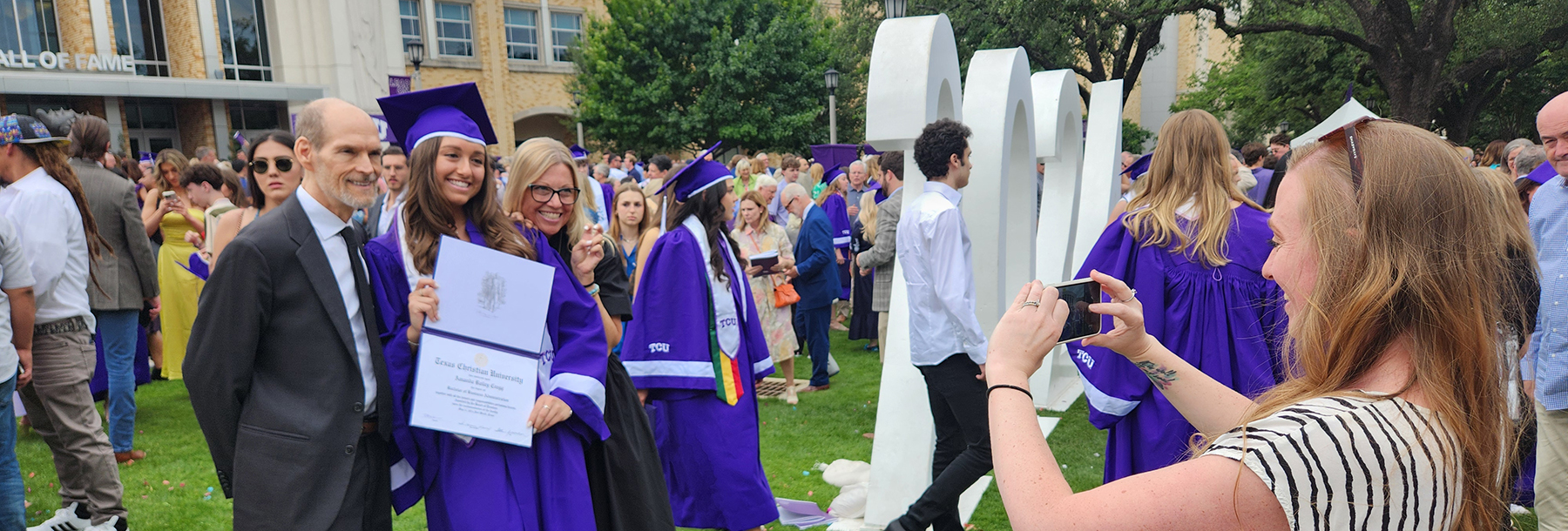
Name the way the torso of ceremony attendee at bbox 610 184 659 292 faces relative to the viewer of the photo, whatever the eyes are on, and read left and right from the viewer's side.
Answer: facing the viewer

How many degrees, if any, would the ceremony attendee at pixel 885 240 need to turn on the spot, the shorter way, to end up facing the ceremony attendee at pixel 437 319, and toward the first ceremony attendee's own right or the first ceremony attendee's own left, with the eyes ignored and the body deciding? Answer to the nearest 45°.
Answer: approximately 90° to the first ceremony attendee's own left

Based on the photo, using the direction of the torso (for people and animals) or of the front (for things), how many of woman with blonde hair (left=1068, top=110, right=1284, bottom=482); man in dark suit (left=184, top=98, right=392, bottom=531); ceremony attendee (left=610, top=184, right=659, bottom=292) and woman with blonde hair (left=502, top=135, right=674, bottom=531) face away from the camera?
1

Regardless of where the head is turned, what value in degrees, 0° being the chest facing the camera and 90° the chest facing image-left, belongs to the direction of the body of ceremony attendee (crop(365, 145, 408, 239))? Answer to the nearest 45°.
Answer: approximately 0°

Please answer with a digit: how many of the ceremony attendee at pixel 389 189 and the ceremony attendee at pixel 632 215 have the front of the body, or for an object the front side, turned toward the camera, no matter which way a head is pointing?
2

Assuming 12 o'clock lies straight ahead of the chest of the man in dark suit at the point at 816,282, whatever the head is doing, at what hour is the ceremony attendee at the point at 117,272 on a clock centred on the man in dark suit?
The ceremony attendee is roughly at 11 o'clock from the man in dark suit.

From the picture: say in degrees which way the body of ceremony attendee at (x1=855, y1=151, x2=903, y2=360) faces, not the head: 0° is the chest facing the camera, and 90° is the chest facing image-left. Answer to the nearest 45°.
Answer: approximately 90°

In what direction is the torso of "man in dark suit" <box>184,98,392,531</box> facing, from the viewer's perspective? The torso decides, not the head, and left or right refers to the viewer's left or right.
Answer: facing the viewer and to the right of the viewer

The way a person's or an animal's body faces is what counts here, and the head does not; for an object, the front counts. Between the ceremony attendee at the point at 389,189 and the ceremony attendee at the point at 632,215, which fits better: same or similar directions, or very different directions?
same or similar directions

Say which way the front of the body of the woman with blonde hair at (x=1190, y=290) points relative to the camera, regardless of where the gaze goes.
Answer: away from the camera

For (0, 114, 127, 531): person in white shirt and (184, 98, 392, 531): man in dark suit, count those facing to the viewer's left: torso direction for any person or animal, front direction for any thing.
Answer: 1

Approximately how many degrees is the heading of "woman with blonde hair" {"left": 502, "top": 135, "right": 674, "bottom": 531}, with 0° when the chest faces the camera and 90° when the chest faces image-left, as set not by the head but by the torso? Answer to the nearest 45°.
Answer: approximately 45°

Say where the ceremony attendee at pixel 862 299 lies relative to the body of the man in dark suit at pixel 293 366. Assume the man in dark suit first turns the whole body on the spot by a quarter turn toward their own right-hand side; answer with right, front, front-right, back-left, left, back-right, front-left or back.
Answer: back

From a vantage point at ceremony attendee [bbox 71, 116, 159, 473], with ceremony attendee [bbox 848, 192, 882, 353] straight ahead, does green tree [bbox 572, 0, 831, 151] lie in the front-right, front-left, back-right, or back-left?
front-left

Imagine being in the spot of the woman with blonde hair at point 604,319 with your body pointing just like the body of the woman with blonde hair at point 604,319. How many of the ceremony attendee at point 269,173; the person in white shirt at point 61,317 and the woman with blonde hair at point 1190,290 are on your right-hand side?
2

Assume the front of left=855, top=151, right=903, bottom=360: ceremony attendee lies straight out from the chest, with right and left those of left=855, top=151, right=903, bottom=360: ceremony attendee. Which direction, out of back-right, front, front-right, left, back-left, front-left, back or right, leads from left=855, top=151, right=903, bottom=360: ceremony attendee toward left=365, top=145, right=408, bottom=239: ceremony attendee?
front-left
